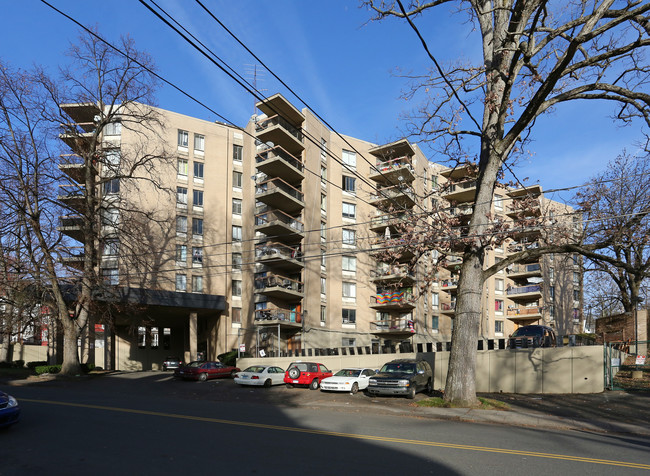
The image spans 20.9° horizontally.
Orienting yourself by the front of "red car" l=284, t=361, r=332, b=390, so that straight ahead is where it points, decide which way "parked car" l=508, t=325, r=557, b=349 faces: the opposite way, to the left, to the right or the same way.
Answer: the opposite way

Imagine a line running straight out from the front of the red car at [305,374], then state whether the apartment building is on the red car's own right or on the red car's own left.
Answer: on the red car's own left

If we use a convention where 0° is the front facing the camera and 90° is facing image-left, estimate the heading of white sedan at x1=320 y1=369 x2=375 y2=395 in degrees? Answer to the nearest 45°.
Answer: approximately 45°

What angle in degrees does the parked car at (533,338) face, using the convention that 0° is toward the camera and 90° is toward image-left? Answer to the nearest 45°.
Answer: approximately 45°

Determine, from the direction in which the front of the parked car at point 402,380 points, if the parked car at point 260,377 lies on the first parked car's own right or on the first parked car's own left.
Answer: on the first parked car's own right

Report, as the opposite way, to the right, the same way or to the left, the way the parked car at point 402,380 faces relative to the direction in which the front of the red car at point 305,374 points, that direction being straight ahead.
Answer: the opposite way

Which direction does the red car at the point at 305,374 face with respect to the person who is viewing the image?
facing away from the viewer and to the right of the viewer
